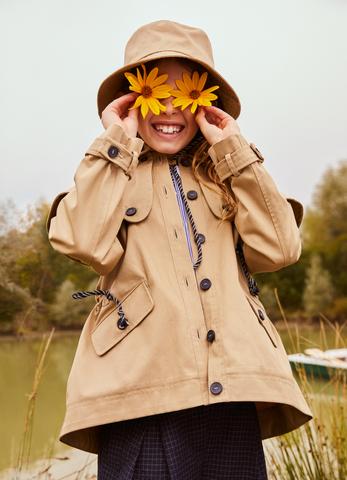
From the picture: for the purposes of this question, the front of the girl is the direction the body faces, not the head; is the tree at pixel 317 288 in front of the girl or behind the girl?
behind

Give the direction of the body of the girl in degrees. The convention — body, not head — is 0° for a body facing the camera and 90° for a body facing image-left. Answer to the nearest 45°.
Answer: approximately 0°
